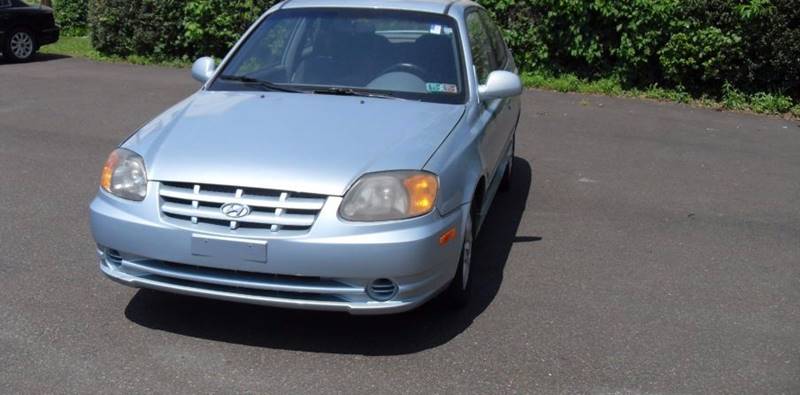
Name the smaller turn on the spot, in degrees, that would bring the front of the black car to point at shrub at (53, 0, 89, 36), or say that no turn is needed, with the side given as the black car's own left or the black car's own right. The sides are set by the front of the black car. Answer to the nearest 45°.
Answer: approximately 90° to the black car's own right

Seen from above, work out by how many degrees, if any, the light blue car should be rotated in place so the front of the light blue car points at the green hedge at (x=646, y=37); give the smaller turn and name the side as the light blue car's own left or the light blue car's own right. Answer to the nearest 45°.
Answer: approximately 180°

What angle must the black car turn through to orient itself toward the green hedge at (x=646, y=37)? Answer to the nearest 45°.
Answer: approximately 135° to its left

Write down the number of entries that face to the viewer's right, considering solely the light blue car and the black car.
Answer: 0

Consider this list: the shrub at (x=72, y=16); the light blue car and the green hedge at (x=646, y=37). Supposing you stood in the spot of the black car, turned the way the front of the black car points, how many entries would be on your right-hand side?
1

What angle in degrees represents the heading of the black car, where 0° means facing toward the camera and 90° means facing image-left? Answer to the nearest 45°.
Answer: approximately 90°

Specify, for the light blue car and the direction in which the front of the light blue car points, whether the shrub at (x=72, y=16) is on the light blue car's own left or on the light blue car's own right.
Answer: on the light blue car's own right

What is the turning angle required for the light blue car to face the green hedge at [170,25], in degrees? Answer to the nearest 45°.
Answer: approximately 135° to its right

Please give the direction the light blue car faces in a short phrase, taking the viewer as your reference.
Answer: facing the viewer and to the left of the viewer

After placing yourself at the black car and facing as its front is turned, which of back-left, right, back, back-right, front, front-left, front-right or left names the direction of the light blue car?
left
